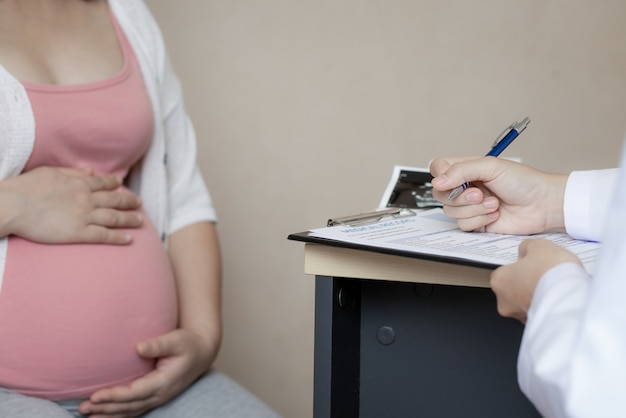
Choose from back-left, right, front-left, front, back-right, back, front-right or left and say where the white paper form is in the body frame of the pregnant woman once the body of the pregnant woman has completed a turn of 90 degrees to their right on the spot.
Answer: left

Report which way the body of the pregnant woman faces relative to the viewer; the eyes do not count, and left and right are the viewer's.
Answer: facing the viewer and to the right of the viewer

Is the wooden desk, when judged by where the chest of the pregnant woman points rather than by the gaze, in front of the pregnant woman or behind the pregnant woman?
in front
